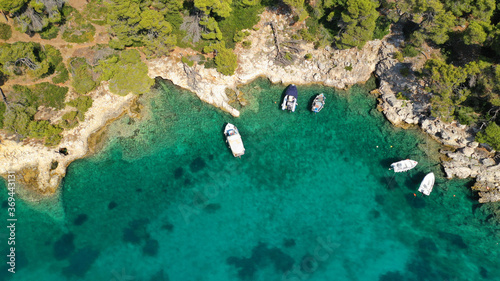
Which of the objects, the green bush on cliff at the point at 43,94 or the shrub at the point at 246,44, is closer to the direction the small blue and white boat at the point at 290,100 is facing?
the shrub

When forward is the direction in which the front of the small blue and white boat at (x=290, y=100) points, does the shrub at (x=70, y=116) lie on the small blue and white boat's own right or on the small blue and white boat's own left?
on the small blue and white boat's own left

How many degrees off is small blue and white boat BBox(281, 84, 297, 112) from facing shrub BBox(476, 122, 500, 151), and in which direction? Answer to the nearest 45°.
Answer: approximately 90° to its right

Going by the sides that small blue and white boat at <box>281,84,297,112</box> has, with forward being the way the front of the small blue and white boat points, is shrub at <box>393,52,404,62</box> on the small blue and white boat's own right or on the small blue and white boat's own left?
on the small blue and white boat's own right

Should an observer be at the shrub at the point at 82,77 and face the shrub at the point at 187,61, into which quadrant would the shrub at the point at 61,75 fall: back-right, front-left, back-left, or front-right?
back-left

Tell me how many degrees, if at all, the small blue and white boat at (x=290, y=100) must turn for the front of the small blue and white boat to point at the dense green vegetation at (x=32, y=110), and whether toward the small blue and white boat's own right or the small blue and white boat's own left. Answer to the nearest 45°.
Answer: approximately 90° to the small blue and white boat's own left

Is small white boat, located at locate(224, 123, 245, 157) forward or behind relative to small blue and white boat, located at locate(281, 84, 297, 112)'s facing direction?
behind

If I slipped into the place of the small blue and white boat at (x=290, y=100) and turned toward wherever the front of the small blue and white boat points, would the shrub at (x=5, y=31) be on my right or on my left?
on my left

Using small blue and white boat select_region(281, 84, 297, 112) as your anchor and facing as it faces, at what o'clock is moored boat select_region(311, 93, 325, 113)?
The moored boat is roughly at 3 o'clock from the small blue and white boat.

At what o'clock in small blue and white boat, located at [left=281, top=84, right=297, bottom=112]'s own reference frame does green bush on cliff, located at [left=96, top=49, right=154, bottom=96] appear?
The green bush on cliff is roughly at 9 o'clock from the small blue and white boat.

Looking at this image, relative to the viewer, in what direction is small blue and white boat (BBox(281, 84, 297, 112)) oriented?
away from the camera

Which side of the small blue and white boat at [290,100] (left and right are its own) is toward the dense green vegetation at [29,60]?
left
